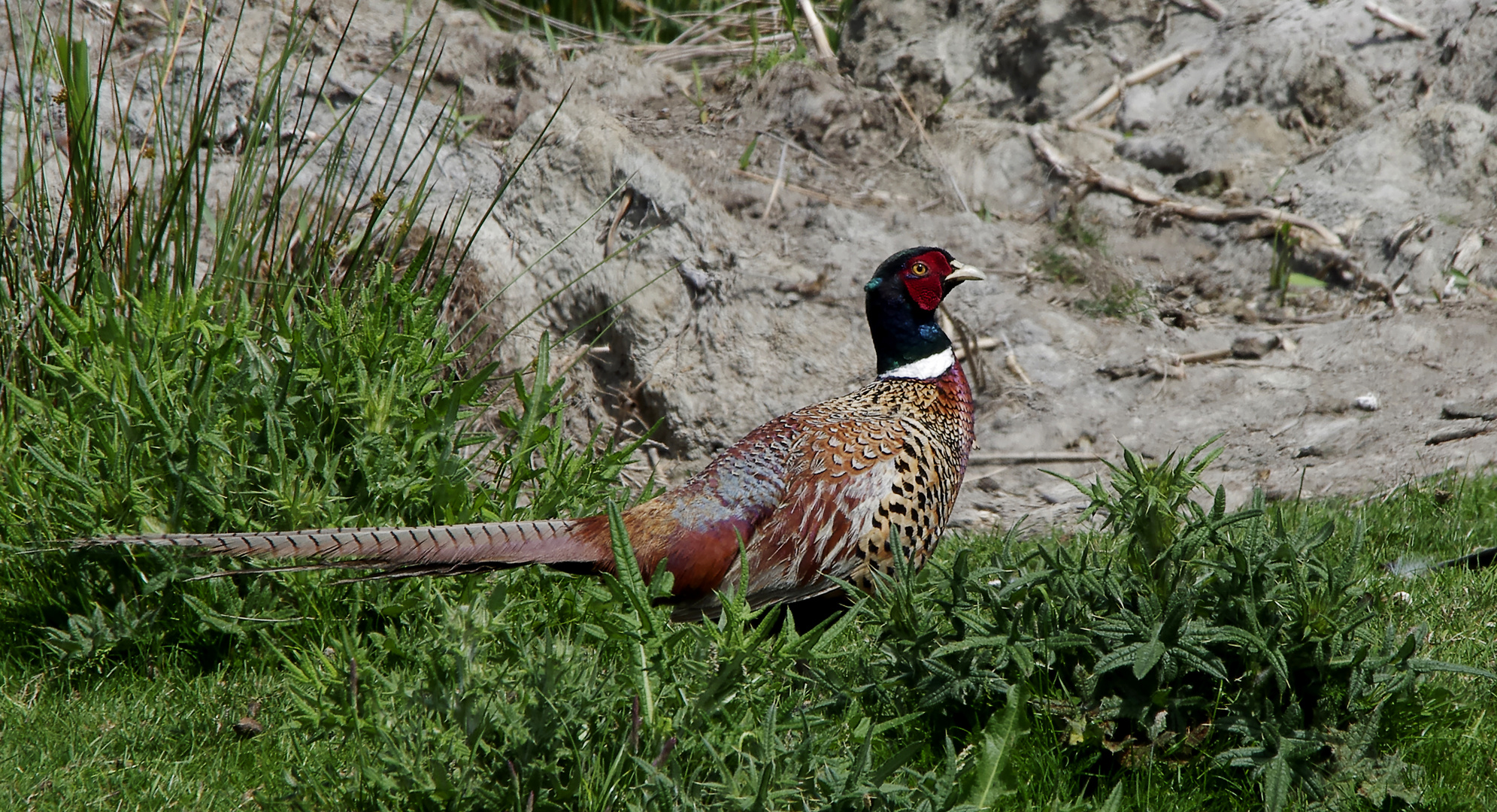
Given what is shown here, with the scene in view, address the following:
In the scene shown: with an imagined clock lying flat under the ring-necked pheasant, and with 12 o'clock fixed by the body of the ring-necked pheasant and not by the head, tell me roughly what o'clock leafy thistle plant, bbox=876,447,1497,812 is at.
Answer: The leafy thistle plant is roughly at 2 o'clock from the ring-necked pheasant.

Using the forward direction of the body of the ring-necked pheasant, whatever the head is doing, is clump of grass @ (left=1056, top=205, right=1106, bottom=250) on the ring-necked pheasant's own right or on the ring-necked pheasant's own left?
on the ring-necked pheasant's own left

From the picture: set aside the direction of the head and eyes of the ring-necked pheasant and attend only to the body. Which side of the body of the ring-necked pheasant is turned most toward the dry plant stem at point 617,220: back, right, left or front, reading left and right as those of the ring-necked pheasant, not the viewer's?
left

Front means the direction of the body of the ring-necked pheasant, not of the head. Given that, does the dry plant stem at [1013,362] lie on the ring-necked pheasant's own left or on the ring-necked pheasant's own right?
on the ring-necked pheasant's own left

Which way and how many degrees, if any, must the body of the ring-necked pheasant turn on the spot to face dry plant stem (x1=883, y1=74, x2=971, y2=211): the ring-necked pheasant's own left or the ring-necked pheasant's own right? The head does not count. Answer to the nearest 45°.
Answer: approximately 90° to the ring-necked pheasant's own left

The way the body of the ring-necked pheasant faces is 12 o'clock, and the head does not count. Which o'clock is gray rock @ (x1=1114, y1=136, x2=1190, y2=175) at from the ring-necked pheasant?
The gray rock is roughly at 10 o'clock from the ring-necked pheasant.

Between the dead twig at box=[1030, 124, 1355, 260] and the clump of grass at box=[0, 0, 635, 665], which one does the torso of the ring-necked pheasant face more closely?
the dead twig

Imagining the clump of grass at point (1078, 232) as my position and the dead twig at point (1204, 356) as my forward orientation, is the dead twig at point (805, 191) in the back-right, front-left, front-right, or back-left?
back-right

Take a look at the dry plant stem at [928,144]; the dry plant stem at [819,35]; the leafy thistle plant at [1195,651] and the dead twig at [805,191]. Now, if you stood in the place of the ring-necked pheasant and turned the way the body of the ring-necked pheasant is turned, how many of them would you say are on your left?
3

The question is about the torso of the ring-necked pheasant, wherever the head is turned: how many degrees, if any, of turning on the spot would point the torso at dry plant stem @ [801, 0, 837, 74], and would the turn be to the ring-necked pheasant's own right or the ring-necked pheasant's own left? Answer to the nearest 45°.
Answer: approximately 90° to the ring-necked pheasant's own left

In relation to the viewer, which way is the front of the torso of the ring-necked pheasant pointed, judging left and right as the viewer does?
facing to the right of the viewer

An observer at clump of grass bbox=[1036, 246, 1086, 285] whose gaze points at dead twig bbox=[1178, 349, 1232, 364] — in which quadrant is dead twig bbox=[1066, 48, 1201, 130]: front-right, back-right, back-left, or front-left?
back-left

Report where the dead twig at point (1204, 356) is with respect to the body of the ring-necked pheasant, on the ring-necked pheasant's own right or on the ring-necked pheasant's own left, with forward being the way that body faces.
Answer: on the ring-necked pheasant's own left

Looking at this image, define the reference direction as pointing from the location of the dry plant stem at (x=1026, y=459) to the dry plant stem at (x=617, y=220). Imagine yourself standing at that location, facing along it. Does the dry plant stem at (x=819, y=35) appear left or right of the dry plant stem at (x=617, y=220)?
right
